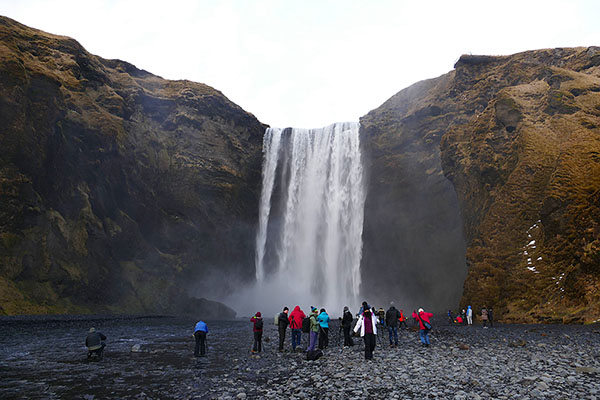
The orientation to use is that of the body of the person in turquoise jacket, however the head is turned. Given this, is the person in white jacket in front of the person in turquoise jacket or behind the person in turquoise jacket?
behind

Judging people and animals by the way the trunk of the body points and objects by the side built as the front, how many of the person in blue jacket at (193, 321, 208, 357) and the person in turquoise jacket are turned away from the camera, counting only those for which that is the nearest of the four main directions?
2

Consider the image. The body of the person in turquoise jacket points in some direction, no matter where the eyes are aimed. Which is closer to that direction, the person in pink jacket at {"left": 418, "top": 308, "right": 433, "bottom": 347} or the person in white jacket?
the person in pink jacket

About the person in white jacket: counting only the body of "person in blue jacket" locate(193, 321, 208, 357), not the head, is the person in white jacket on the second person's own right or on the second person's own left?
on the second person's own right

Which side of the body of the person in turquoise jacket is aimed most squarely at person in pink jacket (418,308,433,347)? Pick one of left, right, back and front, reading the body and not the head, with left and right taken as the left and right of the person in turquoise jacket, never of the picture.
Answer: right

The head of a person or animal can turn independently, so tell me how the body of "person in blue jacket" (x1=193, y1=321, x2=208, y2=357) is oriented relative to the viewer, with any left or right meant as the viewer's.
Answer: facing away from the viewer

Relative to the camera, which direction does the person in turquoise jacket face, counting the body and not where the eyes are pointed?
away from the camera

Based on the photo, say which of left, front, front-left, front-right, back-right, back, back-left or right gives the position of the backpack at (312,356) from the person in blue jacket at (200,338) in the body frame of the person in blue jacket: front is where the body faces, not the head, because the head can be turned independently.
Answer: back-right

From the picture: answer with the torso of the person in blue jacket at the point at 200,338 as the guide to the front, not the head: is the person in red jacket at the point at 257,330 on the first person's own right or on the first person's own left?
on the first person's own right

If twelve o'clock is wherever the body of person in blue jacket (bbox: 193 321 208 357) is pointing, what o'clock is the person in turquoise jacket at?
The person in turquoise jacket is roughly at 3 o'clock from the person in blue jacket.

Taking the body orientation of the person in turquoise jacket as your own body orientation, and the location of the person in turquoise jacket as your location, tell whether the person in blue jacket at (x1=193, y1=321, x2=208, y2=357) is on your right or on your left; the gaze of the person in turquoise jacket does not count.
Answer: on your left
